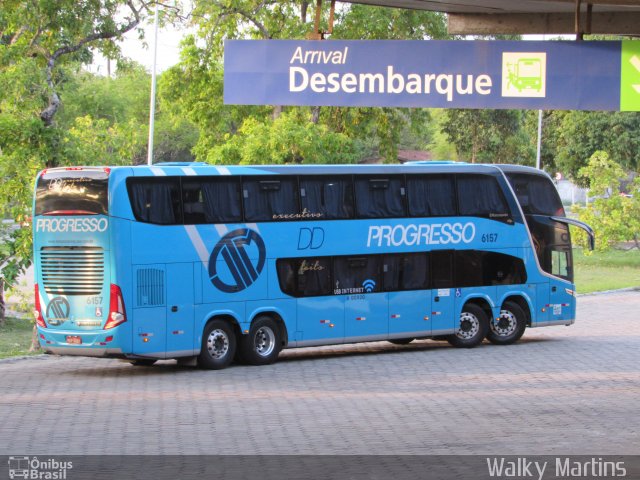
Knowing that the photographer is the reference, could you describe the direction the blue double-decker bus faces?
facing away from the viewer and to the right of the viewer

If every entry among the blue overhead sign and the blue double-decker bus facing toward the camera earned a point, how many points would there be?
1

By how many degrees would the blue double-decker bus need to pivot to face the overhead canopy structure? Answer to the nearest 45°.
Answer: approximately 90° to its right

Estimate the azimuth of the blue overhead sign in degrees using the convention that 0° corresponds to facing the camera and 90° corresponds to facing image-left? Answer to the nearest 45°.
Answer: approximately 0°

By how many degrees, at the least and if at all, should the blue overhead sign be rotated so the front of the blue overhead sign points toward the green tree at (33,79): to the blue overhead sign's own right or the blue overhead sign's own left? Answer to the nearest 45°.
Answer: approximately 135° to the blue overhead sign's own right

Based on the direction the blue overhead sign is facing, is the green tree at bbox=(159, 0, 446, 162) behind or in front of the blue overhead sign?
behind
